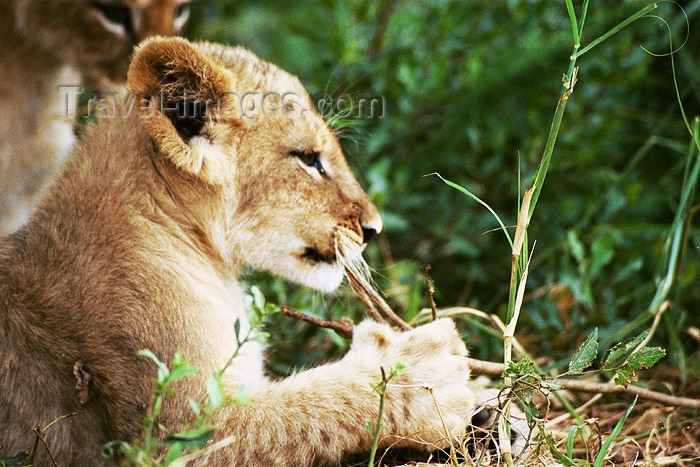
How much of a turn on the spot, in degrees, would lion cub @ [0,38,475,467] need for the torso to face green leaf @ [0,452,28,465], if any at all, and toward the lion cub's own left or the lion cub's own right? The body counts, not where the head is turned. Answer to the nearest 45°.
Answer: approximately 135° to the lion cub's own right

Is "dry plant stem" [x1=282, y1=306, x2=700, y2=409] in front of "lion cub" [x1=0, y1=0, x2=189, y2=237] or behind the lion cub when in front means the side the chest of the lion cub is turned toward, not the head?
in front

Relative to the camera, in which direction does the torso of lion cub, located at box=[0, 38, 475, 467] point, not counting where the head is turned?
to the viewer's right

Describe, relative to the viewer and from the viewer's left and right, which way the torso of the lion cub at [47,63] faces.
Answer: facing the viewer and to the right of the viewer

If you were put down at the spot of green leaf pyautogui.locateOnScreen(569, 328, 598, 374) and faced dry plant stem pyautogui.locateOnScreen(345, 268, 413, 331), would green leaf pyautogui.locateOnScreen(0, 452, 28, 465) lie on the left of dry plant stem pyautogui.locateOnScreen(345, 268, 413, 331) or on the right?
left

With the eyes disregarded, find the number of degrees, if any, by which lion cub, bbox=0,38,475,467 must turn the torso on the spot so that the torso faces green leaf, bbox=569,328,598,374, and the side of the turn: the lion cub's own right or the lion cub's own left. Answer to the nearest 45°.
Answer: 0° — it already faces it

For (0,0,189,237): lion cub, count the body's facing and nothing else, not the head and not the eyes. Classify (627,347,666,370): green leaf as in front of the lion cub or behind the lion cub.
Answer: in front

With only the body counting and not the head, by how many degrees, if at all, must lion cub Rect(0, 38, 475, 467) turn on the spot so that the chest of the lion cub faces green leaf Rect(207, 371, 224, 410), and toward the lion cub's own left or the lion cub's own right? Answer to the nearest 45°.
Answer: approximately 90° to the lion cub's own right

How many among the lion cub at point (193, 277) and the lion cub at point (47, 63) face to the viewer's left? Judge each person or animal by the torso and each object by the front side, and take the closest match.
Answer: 0
